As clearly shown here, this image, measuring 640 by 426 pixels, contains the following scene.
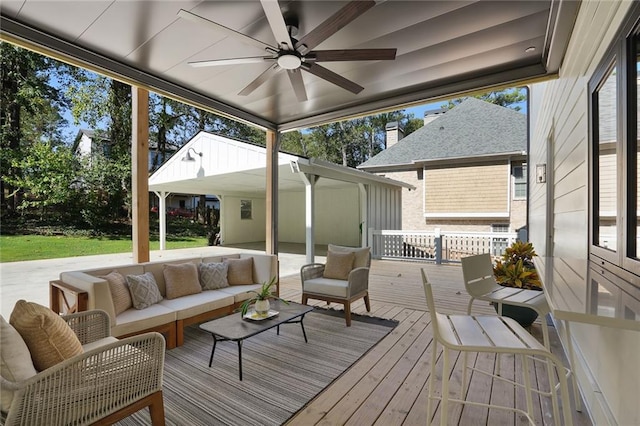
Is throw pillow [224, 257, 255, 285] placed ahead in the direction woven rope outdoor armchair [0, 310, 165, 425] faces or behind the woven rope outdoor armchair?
ahead

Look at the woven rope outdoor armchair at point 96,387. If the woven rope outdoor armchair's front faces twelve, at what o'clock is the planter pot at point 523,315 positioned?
The planter pot is roughly at 2 o'clock from the woven rope outdoor armchair.

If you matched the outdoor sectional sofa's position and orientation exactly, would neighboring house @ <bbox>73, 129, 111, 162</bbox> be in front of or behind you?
behind

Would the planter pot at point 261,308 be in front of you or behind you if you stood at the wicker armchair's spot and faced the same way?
in front

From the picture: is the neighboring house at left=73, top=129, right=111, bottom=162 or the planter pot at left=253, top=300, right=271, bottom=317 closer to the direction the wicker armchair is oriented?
the planter pot

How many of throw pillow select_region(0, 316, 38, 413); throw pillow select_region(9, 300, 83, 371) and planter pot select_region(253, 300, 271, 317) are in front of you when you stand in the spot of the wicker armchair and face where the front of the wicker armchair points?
3

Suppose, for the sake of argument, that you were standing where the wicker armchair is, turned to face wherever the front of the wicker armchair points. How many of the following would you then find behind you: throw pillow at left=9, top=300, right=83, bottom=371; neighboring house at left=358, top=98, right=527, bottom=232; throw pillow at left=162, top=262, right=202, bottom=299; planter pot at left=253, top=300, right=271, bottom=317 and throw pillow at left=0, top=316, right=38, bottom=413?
1

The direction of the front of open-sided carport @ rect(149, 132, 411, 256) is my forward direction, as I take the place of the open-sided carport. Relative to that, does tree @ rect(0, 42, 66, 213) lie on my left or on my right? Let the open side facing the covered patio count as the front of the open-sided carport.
on my right

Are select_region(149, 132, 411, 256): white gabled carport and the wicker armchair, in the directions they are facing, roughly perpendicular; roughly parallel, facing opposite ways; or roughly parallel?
roughly parallel

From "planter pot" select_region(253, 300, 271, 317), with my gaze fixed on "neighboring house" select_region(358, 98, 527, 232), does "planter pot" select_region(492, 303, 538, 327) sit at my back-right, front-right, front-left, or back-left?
front-right

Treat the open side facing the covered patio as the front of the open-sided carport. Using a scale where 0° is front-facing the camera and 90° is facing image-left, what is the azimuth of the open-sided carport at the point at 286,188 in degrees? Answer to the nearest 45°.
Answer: approximately 45°

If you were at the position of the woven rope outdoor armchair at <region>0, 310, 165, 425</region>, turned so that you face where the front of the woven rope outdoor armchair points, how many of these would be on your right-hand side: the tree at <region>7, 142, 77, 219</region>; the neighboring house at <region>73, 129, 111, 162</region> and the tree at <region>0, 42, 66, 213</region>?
0
